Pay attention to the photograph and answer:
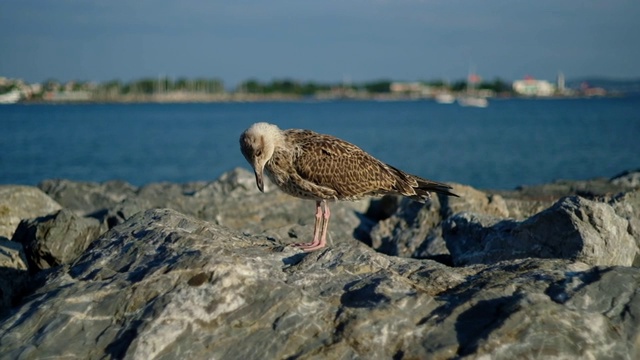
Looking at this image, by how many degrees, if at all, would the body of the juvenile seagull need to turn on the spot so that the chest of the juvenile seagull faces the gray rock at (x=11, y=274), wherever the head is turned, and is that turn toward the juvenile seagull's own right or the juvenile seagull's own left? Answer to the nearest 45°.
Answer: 0° — it already faces it

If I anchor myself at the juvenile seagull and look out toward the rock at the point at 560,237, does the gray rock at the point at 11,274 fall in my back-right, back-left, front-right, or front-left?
back-right

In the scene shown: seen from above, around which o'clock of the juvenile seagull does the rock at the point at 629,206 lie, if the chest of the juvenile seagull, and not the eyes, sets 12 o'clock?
The rock is roughly at 5 o'clock from the juvenile seagull.

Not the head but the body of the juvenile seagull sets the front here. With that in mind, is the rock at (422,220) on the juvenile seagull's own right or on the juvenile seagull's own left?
on the juvenile seagull's own right

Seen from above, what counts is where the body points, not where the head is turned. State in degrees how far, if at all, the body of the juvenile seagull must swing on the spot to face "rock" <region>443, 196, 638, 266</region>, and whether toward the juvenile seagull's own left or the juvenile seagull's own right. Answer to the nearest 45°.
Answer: approximately 180°

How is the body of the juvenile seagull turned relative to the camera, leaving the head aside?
to the viewer's left

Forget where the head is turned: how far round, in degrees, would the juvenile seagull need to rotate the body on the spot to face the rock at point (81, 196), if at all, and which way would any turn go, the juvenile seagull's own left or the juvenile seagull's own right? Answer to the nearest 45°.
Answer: approximately 45° to the juvenile seagull's own right

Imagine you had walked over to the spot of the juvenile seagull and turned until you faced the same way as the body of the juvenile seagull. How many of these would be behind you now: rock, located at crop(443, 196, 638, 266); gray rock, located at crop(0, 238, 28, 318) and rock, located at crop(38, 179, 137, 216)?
1

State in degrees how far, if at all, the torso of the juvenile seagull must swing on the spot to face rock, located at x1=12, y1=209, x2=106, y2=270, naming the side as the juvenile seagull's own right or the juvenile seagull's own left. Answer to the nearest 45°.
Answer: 0° — it already faces it
